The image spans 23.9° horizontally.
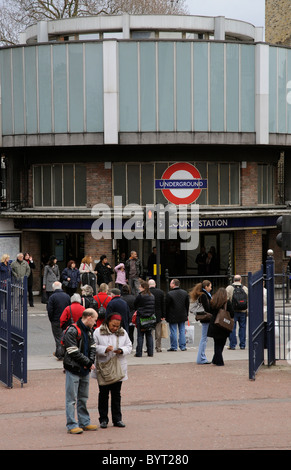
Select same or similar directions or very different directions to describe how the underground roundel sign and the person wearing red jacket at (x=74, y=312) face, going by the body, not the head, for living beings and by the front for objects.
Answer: very different directions

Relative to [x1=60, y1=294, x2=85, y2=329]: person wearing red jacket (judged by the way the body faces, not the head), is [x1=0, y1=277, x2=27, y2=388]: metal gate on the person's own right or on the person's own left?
on the person's own left

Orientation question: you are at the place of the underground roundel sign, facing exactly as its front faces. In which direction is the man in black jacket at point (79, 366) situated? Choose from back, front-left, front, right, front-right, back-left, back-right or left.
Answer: front

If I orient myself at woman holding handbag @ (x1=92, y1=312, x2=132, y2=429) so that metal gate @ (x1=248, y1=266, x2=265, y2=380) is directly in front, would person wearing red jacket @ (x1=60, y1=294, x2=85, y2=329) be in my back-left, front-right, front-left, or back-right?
front-left

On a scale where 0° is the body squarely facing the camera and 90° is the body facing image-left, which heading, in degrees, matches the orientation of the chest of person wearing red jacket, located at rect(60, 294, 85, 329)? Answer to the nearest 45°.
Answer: approximately 180°

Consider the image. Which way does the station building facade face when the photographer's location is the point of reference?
facing the viewer

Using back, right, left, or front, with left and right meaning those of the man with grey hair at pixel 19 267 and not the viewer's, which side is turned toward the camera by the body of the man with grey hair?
front

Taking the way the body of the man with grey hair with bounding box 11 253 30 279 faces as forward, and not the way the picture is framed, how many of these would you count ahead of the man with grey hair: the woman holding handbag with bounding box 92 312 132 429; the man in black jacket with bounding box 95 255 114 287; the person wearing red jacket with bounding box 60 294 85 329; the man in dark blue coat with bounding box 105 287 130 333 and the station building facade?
3
